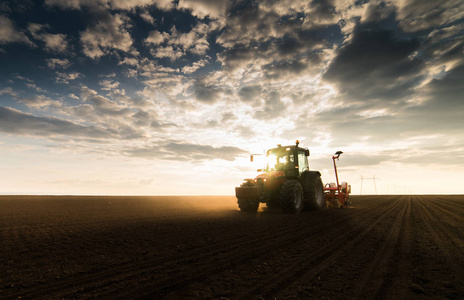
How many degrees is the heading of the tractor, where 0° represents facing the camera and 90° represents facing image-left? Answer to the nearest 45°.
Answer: approximately 45°
